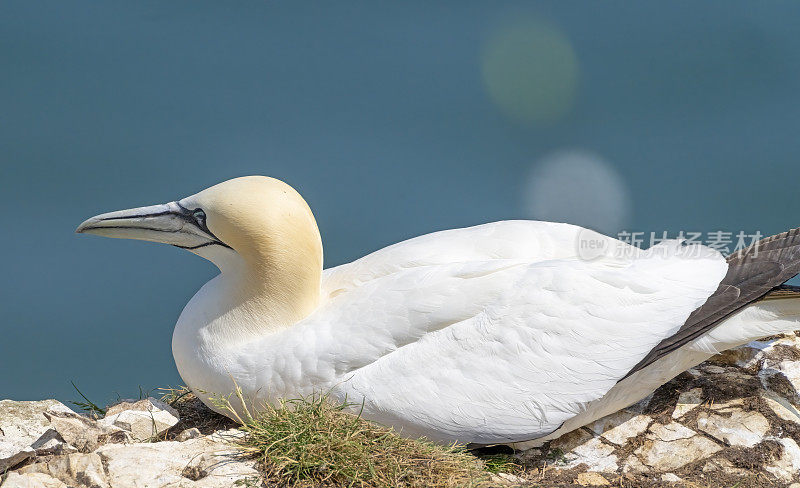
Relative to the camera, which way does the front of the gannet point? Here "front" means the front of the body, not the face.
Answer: to the viewer's left

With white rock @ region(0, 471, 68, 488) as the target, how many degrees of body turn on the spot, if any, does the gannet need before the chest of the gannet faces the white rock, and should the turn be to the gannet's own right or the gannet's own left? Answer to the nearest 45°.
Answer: approximately 45° to the gannet's own left

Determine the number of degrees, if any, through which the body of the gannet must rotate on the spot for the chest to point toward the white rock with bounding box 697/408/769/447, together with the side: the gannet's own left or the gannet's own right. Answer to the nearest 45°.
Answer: approximately 180°

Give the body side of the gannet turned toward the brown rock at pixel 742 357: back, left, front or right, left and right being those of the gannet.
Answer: back

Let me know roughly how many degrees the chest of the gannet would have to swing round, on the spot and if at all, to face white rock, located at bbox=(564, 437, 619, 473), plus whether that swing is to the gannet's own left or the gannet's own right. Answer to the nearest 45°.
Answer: approximately 180°

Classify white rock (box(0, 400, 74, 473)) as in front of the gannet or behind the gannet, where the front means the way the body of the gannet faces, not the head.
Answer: in front

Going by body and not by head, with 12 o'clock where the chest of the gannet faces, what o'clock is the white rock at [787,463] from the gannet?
The white rock is roughly at 6 o'clock from the gannet.

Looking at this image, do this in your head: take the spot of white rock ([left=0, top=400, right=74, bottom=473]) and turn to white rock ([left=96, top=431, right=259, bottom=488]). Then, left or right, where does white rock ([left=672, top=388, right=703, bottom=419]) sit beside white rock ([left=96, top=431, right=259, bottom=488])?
left

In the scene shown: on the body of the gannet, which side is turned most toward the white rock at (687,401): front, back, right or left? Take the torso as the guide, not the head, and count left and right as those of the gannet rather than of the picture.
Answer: back

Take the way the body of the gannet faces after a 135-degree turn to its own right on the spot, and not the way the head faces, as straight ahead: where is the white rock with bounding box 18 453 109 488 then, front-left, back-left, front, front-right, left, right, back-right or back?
back

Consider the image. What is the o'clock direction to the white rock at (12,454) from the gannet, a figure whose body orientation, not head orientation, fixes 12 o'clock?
The white rock is roughly at 11 o'clock from the gannet.

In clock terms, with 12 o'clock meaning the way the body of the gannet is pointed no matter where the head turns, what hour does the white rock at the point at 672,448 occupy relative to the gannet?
The white rock is roughly at 6 o'clock from the gannet.
